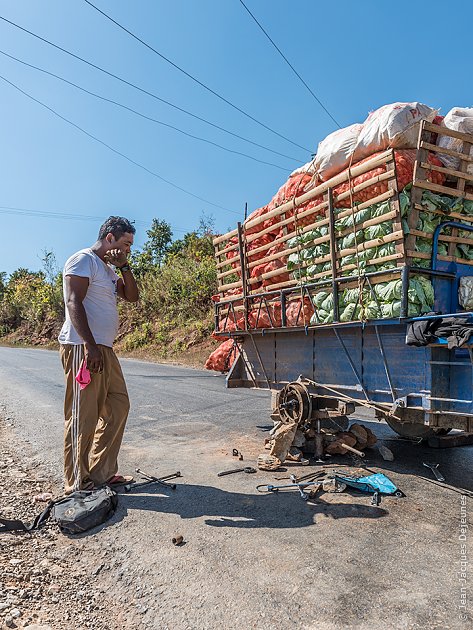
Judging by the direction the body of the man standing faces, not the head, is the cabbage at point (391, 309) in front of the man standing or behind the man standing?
in front

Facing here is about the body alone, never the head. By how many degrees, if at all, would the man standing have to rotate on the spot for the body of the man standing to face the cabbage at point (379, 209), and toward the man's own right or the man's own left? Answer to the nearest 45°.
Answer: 0° — they already face it

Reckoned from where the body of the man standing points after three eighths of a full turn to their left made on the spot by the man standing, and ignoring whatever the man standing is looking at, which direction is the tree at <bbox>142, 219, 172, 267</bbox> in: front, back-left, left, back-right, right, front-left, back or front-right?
front-right

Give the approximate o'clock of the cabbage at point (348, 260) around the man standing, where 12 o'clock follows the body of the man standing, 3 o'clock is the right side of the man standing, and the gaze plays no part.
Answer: The cabbage is roughly at 12 o'clock from the man standing.

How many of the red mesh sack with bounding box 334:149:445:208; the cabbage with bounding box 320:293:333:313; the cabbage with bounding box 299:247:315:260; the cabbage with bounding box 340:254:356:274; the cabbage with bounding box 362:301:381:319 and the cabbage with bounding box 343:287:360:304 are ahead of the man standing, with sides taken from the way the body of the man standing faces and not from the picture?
6

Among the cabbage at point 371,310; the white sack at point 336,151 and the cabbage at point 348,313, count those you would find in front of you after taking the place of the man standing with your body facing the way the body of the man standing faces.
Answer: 3

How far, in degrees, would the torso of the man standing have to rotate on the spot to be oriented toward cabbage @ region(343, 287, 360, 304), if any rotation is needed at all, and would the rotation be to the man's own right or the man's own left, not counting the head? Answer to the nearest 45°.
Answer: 0° — they already face it

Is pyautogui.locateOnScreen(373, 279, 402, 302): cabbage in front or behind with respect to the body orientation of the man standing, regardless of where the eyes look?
in front

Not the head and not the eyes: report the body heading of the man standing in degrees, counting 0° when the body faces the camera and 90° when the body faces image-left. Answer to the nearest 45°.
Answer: approximately 270°
